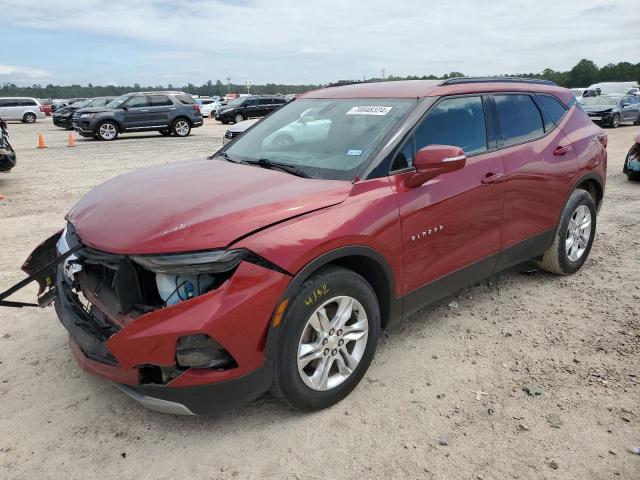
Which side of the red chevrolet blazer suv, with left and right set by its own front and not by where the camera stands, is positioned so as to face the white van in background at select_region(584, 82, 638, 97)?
back

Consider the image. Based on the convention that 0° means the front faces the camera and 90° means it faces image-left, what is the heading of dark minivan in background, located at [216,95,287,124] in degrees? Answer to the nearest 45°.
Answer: approximately 45°

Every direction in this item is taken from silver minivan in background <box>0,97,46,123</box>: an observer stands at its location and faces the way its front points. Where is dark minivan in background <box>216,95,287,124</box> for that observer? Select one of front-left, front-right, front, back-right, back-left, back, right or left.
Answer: back-left

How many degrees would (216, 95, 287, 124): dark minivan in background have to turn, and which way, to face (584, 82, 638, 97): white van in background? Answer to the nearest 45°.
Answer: approximately 135° to its left

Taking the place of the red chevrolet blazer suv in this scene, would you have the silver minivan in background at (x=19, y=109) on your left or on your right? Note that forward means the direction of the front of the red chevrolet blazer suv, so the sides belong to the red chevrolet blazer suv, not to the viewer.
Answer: on your right

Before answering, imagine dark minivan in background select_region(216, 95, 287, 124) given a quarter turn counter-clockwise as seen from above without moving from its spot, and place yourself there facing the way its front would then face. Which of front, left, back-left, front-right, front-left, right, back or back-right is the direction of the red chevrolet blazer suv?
front-right

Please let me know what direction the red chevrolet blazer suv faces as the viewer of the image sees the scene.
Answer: facing the viewer and to the left of the viewer

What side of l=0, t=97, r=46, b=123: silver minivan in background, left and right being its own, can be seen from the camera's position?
left
